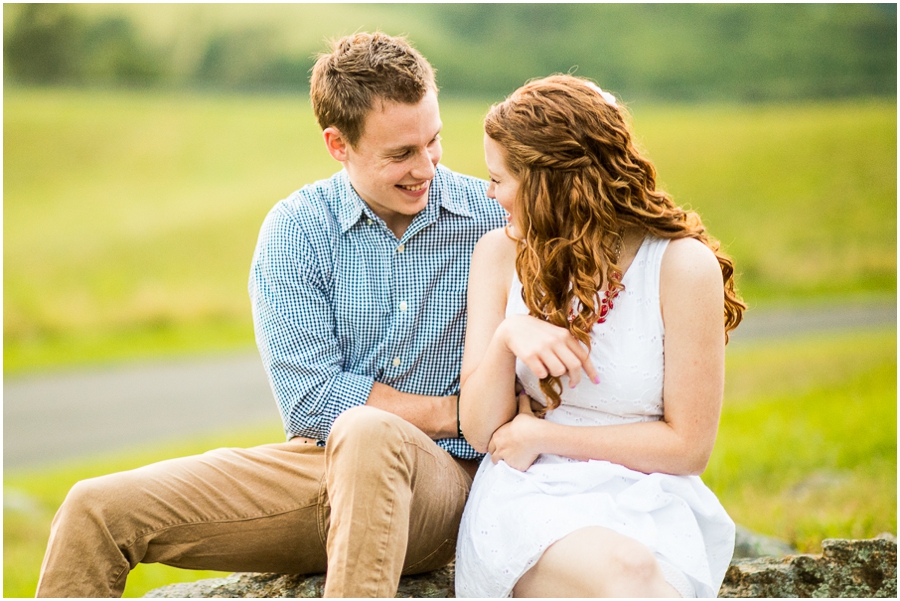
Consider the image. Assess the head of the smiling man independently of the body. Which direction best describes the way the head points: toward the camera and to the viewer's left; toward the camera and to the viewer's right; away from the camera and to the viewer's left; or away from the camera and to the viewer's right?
toward the camera and to the viewer's right

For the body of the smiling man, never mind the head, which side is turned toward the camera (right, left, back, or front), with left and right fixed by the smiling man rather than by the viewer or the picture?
front
